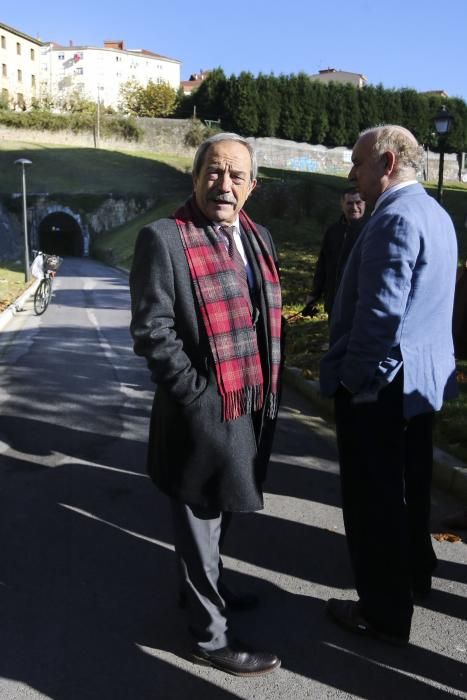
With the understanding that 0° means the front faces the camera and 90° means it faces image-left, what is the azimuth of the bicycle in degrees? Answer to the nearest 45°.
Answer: approximately 45°

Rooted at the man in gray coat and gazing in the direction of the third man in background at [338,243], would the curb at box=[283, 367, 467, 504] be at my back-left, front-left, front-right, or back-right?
front-right

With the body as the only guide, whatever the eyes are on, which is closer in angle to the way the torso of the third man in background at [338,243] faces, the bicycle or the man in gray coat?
the man in gray coat

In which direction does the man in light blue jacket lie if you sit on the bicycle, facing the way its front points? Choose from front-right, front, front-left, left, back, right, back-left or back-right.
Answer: front-left

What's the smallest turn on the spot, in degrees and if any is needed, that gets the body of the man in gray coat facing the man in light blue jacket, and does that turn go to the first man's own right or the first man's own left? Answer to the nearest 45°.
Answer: approximately 45° to the first man's own left

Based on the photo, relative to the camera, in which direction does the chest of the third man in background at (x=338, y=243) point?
toward the camera

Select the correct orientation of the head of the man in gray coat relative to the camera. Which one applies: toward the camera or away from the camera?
toward the camera

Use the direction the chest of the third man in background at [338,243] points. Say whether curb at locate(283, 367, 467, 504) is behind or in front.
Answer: in front

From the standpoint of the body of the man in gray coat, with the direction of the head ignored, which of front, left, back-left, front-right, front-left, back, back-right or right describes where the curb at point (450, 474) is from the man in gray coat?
left

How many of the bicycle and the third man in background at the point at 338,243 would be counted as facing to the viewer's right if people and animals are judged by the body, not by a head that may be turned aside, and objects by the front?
0

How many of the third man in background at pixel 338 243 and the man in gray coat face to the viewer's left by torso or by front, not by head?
0

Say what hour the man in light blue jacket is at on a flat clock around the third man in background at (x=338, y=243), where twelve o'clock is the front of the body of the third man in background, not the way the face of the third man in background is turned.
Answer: The man in light blue jacket is roughly at 12 o'clock from the third man in background.

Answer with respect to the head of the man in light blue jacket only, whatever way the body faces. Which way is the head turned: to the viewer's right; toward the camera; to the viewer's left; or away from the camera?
to the viewer's left

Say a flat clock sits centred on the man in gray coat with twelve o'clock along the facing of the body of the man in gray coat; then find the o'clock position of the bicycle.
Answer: The bicycle is roughly at 7 o'clock from the man in gray coat.

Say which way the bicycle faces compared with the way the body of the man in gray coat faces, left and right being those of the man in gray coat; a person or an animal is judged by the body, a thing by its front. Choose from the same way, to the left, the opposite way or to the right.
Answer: to the right

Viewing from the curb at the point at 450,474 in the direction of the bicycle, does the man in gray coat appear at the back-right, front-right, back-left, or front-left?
back-left

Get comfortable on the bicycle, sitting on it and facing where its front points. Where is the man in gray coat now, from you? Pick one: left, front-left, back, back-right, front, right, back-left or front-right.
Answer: front-left
